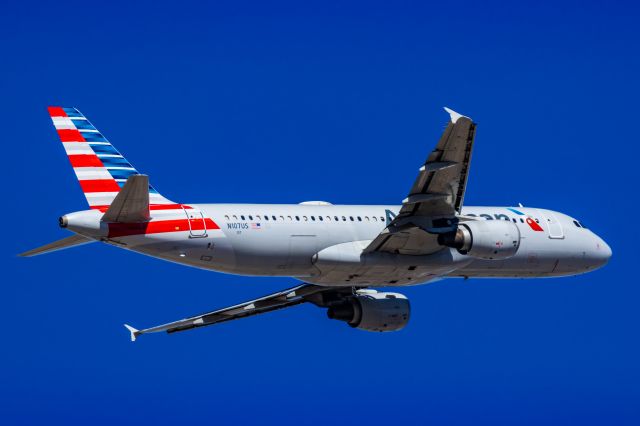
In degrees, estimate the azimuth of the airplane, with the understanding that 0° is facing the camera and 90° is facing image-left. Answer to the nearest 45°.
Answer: approximately 225°
